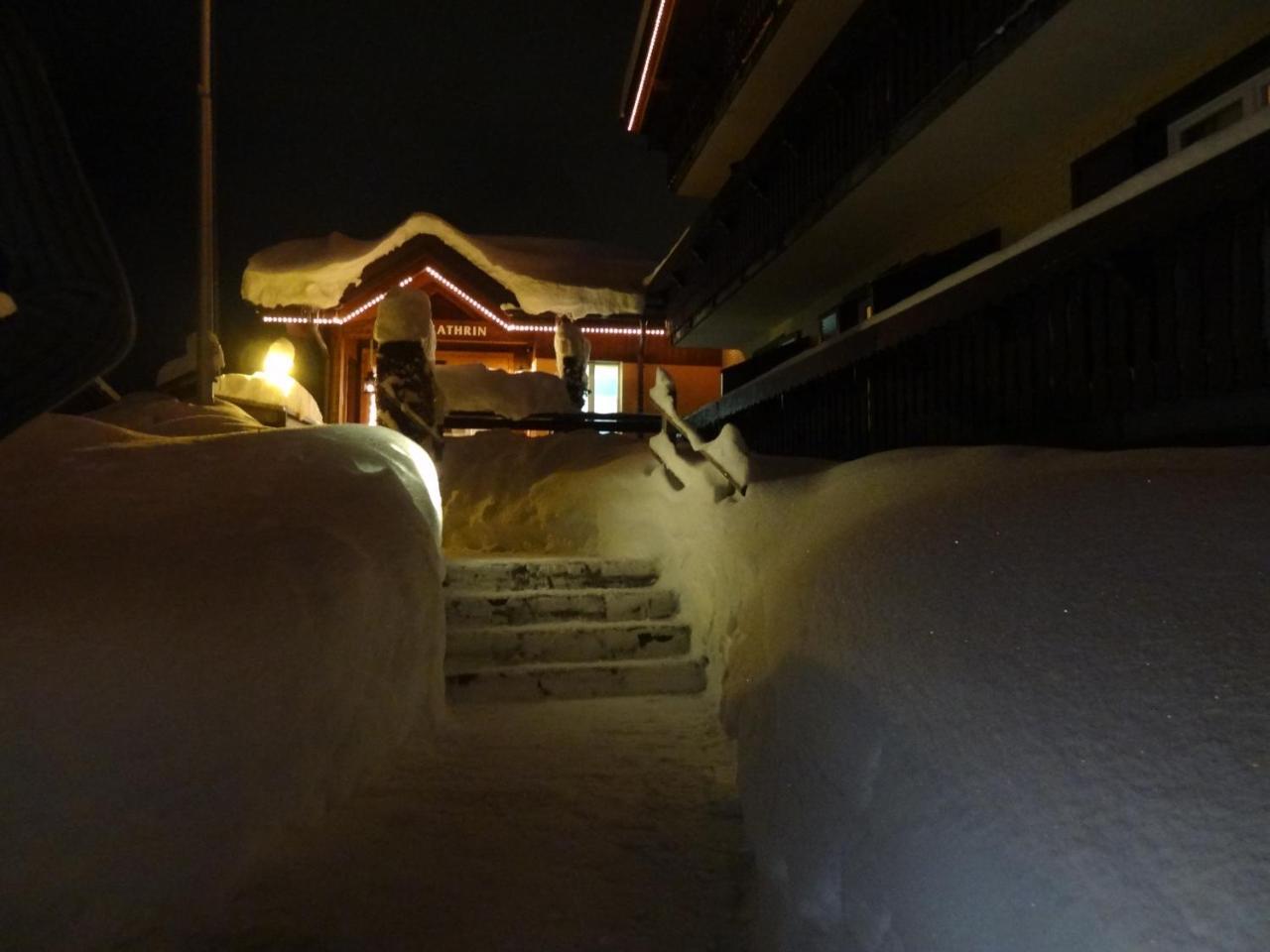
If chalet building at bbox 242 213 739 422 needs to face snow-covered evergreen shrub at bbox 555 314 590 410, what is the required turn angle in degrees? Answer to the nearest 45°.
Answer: approximately 45° to its left

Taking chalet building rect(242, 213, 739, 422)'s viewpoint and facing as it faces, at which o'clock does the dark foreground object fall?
The dark foreground object is roughly at 12 o'clock from the chalet building.

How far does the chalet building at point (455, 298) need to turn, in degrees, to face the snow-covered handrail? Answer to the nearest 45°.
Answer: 0° — it already faces it

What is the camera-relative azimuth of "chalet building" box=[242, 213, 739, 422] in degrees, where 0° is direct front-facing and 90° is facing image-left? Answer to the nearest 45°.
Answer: approximately 0°

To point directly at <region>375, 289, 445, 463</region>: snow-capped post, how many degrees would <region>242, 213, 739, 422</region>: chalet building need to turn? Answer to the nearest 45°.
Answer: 0° — it already faces it
